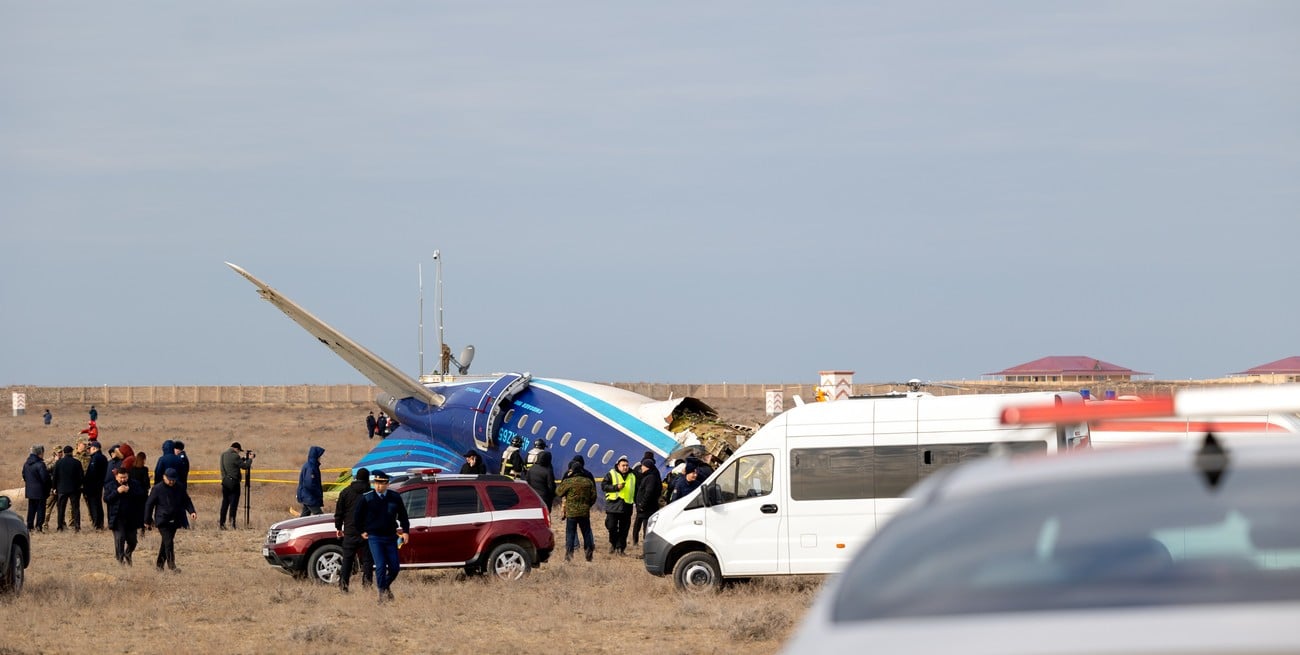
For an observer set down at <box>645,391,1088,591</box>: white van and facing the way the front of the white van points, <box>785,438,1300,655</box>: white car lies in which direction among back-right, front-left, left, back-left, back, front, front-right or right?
left

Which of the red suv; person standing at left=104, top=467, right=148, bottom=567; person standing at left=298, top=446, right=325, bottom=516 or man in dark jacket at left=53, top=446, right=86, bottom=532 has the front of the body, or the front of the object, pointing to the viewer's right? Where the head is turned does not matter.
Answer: person standing at left=298, top=446, right=325, bottom=516

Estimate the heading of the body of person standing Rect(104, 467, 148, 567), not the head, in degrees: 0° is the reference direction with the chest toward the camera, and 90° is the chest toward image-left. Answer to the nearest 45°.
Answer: approximately 0°

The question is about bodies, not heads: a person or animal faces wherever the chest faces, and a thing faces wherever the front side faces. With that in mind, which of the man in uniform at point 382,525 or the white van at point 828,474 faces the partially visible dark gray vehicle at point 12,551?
the white van

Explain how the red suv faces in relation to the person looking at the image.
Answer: facing to the left of the viewer

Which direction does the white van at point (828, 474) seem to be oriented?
to the viewer's left

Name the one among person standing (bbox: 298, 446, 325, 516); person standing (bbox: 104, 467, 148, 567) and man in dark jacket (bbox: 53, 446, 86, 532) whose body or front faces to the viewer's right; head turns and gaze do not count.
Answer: person standing (bbox: 298, 446, 325, 516)

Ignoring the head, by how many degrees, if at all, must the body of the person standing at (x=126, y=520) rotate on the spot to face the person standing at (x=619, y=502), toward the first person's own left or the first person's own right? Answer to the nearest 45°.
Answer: approximately 90° to the first person's own left

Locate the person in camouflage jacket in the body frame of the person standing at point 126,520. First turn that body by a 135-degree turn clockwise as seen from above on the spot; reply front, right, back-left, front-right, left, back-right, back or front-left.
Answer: back-right
